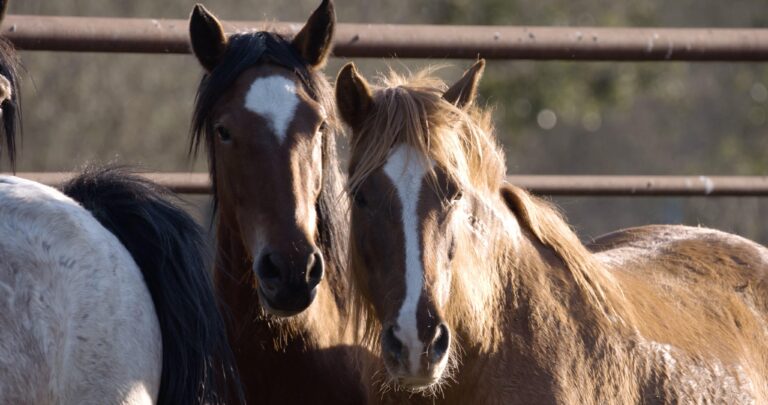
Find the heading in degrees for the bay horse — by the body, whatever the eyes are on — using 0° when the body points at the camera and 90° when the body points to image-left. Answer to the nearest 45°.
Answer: approximately 0°

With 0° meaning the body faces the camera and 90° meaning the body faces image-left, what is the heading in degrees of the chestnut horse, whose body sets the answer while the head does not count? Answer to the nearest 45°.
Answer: approximately 45°

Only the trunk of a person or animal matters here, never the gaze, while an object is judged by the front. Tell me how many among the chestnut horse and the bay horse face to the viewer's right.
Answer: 0

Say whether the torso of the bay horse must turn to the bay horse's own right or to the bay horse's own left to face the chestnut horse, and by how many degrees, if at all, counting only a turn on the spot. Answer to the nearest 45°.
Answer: approximately 45° to the bay horse's own left

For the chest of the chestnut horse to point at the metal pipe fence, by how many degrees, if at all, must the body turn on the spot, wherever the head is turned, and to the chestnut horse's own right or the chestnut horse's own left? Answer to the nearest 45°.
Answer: approximately 90° to the chestnut horse's own right

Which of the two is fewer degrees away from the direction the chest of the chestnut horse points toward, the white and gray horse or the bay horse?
the white and gray horse

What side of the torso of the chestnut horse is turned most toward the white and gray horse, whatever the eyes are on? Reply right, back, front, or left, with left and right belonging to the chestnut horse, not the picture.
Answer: front
